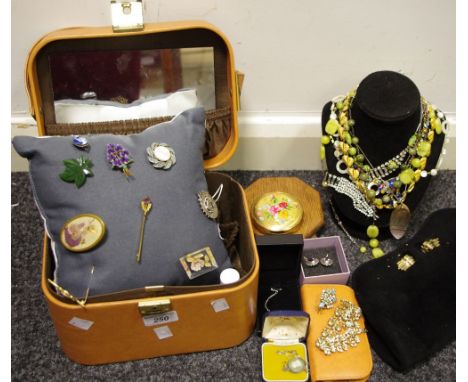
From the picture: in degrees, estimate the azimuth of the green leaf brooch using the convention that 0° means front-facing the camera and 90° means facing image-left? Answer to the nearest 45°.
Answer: approximately 0°

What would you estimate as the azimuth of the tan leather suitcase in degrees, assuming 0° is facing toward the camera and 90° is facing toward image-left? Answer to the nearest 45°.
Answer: approximately 0°

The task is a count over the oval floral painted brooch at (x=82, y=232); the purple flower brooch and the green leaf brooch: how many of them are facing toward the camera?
3
